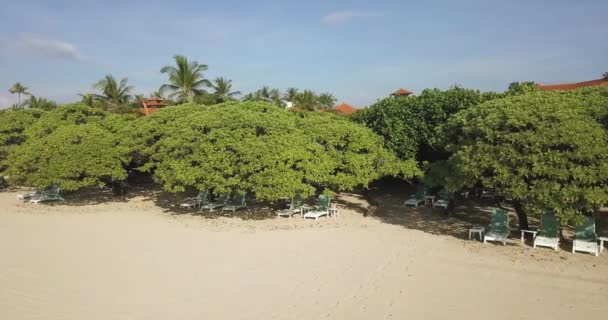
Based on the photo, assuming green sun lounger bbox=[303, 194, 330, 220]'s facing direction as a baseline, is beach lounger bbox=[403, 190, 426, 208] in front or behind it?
behind

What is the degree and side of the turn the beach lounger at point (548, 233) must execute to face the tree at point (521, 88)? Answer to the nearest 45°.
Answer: approximately 180°

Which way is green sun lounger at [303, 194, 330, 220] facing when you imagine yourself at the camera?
facing the viewer and to the left of the viewer

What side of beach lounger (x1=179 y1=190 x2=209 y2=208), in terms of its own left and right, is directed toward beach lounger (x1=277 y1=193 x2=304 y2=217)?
left

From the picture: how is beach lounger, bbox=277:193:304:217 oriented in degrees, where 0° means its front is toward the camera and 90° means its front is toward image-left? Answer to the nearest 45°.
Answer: approximately 45°

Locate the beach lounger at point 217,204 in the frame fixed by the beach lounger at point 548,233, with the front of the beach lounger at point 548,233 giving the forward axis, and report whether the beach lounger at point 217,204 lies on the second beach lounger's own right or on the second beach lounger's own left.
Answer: on the second beach lounger's own right

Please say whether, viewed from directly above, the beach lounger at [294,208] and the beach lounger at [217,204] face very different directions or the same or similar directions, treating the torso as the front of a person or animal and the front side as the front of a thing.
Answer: same or similar directions

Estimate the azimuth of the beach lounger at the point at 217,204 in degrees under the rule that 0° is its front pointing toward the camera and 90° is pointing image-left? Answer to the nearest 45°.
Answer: approximately 45°

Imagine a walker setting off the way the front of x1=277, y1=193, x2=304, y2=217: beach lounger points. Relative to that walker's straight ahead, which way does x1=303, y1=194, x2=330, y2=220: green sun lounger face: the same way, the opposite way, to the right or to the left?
the same way

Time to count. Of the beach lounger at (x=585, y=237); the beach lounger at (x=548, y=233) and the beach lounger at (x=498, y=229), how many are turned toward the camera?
3

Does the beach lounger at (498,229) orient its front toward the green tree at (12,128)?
no

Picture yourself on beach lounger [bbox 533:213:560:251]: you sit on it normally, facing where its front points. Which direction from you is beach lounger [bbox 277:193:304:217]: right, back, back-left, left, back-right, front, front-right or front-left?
right

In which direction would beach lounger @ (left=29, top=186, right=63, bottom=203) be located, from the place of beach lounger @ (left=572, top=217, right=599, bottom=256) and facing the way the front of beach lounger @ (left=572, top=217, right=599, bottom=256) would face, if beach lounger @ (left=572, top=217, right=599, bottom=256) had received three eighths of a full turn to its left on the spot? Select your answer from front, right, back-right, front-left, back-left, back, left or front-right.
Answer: back-left

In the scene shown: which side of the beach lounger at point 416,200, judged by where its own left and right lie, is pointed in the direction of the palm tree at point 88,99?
right

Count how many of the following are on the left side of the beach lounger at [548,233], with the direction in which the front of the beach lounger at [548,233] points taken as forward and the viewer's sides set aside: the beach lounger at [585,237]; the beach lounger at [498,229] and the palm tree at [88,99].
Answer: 1

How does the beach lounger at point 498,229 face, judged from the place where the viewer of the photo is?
facing the viewer

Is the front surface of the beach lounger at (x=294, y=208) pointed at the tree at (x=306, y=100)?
no

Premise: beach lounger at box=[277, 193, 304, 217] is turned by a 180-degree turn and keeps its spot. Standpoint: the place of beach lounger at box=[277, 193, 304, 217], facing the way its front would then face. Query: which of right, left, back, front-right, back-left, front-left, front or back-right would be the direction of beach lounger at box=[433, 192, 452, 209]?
front-right

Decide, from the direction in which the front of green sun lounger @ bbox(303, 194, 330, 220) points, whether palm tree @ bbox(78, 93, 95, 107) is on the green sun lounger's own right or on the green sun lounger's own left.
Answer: on the green sun lounger's own right

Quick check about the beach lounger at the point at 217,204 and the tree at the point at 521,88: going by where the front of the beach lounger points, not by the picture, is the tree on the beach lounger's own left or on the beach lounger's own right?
on the beach lounger's own left
